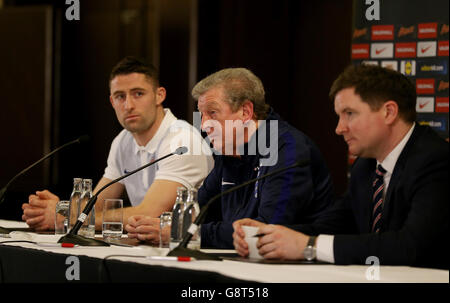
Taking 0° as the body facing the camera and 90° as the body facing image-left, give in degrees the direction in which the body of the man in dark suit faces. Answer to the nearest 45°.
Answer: approximately 45°

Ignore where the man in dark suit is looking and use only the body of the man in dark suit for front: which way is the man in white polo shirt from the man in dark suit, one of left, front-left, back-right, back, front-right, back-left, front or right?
right

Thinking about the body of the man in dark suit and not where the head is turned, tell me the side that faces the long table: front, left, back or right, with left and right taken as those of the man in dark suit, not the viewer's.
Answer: front

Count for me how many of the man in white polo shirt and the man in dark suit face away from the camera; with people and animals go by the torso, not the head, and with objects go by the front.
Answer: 0

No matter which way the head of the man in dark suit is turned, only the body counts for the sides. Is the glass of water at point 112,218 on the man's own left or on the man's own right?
on the man's own right

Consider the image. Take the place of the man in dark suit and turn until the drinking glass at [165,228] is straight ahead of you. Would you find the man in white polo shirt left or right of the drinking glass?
right

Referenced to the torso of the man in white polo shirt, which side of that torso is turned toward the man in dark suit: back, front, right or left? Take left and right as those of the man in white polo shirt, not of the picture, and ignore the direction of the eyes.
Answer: left

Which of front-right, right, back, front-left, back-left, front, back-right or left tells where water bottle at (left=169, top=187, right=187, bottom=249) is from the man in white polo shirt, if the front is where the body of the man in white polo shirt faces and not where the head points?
front-left

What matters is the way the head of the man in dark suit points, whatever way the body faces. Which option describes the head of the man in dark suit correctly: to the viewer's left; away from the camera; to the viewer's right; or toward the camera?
to the viewer's left

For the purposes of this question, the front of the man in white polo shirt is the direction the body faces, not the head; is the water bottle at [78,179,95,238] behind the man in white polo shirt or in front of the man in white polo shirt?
in front

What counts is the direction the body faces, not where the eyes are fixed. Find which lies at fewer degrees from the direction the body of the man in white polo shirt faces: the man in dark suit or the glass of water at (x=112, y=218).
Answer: the glass of water
